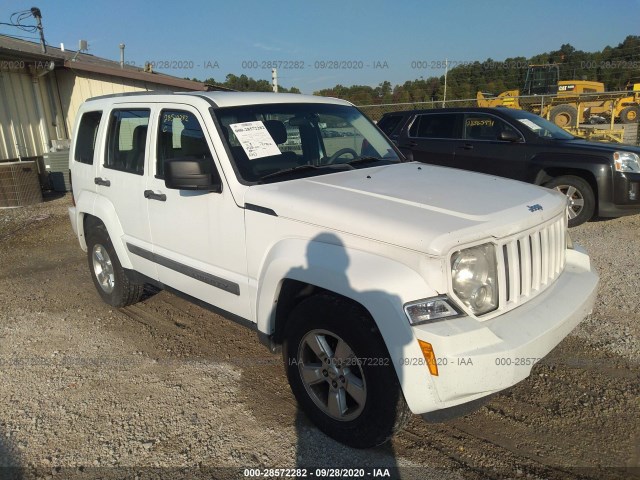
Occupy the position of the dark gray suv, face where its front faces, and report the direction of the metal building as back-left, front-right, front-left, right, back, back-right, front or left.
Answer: back-right

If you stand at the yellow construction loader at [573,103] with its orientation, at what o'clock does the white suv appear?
The white suv is roughly at 9 o'clock from the yellow construction loader.

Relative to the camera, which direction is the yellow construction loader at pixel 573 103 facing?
to the viewer's left

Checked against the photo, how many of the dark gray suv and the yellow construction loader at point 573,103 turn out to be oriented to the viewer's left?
1

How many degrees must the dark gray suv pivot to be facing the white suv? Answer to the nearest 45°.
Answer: approximately 45° to its right

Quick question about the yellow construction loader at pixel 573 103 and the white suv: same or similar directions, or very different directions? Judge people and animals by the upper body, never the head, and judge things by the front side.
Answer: very different directions

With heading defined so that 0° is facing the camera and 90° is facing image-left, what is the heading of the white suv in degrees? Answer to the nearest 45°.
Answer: approximately 315°

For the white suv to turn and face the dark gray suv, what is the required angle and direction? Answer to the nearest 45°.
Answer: approximately 90° to its left

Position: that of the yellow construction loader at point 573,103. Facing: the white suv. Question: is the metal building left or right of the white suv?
right

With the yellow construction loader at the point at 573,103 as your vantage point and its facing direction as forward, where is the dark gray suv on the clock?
The dark gray suv is roughly at 9 o'clock from the yellow construction loader.
